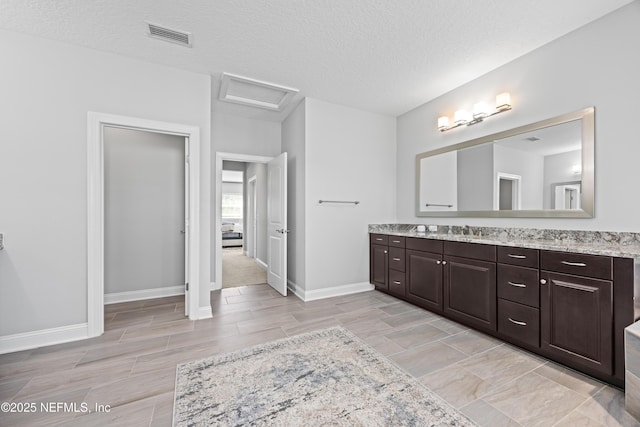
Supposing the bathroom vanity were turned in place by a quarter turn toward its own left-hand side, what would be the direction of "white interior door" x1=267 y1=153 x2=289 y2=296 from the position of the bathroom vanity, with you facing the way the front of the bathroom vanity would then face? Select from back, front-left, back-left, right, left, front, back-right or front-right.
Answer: back-right

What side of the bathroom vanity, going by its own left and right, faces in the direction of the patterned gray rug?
front

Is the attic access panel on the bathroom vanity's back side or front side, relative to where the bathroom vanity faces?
on the front side

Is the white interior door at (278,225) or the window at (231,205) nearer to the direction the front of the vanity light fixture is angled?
the white interior door

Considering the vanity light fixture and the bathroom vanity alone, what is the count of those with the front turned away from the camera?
0

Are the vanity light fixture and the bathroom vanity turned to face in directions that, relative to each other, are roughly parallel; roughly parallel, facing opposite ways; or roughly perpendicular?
roughly parallel

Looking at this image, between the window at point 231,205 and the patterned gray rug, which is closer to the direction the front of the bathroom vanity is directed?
the patterned gray rug

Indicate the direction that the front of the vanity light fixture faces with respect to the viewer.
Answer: facing the viewer and to the left of the viewer

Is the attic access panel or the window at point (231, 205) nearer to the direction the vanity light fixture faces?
the attic access panel
